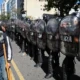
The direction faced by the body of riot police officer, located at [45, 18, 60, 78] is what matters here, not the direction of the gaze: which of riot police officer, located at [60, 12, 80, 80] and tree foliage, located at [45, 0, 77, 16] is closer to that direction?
the riot police officer

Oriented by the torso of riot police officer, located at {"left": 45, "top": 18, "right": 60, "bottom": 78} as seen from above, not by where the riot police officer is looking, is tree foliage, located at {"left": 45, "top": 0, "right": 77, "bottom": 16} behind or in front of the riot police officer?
behind

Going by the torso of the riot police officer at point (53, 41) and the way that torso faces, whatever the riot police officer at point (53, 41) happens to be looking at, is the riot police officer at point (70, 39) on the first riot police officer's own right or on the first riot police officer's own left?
on the first riot police officer's own left

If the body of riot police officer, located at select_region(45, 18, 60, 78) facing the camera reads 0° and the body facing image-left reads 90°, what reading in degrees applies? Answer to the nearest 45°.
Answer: approximately 45°
